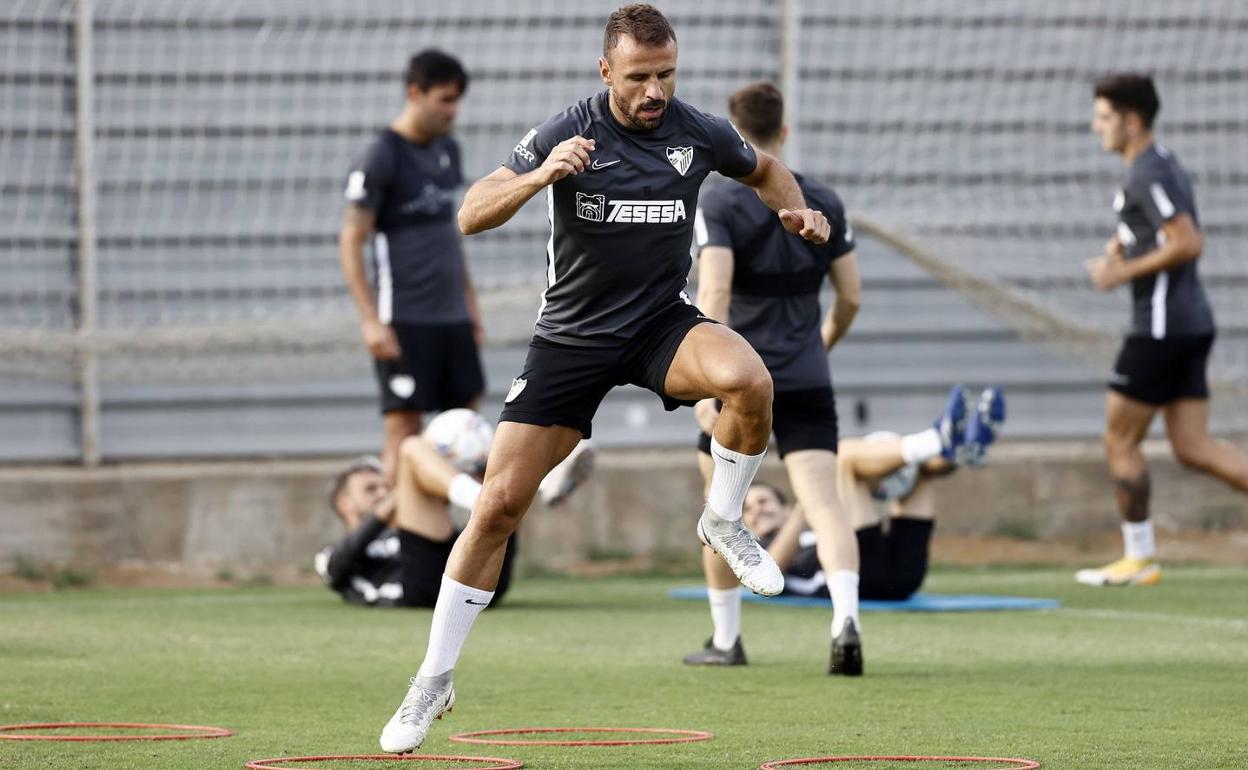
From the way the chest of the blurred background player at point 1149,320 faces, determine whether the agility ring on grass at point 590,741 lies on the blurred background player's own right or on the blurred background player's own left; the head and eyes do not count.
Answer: on the blurred background player's own left

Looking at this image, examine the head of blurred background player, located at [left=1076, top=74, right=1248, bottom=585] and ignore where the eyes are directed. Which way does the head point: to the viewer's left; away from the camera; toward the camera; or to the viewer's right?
to the viewer's left

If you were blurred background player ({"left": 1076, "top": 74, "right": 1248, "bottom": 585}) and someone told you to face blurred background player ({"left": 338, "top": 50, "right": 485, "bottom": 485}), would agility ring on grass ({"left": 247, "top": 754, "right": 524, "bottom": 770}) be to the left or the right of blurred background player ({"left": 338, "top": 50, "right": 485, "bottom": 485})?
left

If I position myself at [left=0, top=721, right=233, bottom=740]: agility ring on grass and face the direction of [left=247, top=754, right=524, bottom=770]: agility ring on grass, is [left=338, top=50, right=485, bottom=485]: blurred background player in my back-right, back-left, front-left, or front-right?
back-left

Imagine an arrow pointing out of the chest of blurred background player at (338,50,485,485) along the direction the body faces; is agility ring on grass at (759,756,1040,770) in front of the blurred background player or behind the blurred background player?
in front

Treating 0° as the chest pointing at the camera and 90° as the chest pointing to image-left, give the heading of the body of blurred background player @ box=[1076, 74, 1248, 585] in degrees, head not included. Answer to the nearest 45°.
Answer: approximately 90°

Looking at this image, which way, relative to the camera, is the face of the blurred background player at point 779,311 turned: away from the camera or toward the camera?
away from the camera

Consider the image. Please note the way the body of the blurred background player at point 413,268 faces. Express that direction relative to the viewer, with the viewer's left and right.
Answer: facing the viewer and to the right of the viewer

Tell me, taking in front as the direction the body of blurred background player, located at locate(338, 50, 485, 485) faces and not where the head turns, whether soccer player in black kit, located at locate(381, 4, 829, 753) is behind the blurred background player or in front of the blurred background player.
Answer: in front

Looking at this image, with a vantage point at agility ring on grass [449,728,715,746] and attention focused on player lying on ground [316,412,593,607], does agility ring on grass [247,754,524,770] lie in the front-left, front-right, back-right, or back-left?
back-left

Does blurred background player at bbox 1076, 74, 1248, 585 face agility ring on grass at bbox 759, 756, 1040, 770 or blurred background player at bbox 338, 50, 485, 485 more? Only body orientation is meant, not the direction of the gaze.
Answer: the blurred background player

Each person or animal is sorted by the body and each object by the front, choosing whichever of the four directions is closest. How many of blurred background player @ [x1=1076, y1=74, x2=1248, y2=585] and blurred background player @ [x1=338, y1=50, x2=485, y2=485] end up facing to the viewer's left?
1

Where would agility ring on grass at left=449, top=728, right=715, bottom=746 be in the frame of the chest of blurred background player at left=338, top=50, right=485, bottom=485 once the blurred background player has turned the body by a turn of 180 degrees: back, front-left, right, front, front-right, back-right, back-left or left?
back-left
